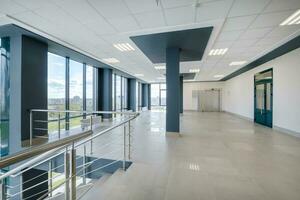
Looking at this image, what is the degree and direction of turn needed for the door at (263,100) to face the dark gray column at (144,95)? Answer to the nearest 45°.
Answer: approximately 90° to its right

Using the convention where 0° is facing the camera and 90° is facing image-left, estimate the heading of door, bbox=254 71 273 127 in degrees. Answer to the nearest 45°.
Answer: approximately 45°

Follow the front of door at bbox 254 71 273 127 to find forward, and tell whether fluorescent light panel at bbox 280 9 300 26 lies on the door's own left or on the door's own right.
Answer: on the door's own left

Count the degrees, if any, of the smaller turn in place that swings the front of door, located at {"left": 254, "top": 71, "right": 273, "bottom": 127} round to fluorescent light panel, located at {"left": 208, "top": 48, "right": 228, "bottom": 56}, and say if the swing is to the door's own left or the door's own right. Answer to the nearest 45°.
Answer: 0° — it already faces it

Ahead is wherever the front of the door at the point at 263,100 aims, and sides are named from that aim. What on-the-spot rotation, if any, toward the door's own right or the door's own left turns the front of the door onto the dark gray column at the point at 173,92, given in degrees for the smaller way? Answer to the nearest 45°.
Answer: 0° — it already faces it

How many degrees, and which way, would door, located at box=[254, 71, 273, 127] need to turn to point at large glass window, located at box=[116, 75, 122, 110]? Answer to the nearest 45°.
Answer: approximately 45° to its right
